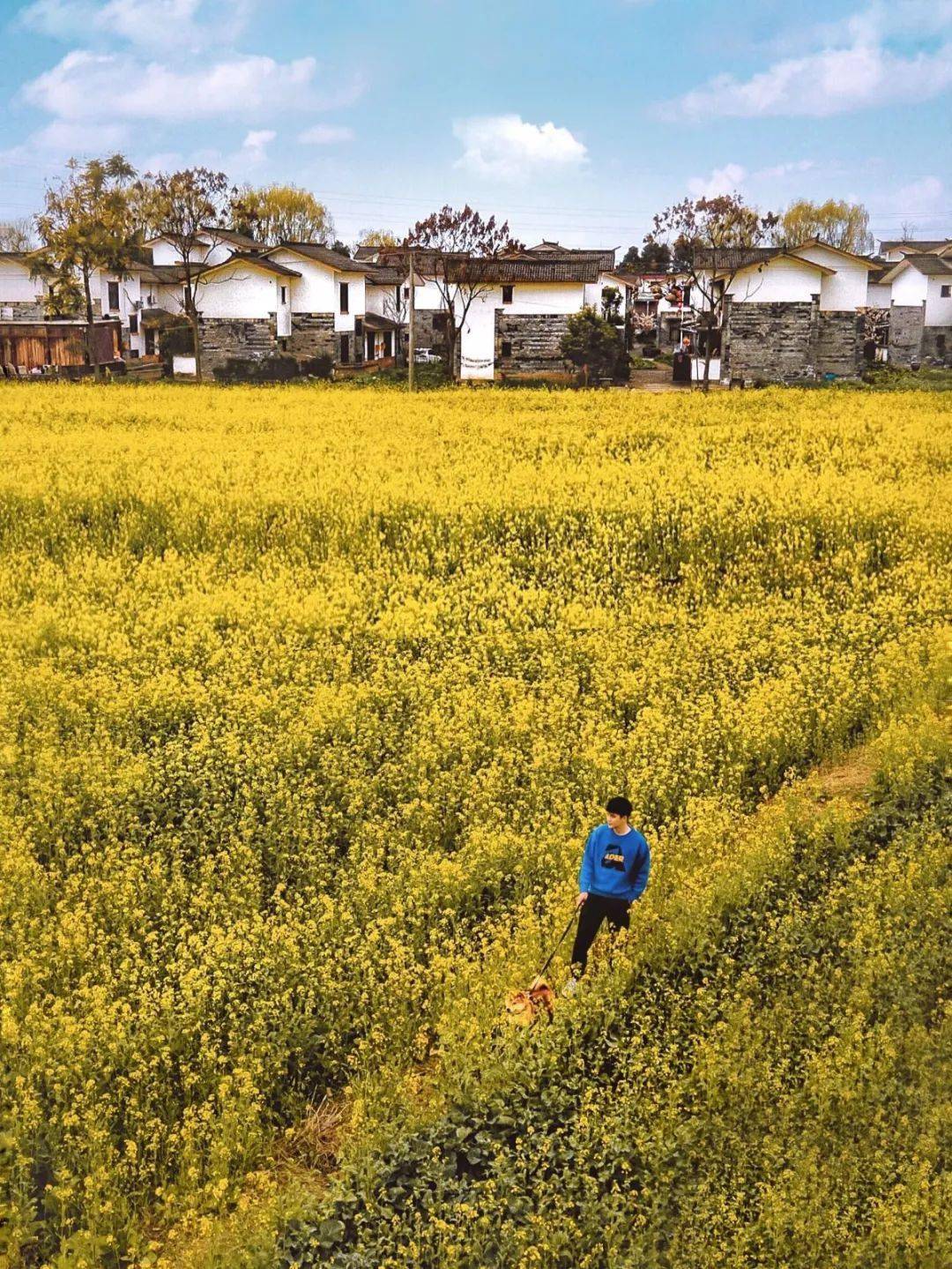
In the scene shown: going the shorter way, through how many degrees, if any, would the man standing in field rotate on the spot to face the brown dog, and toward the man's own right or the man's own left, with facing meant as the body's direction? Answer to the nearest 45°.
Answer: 0° — they already face it

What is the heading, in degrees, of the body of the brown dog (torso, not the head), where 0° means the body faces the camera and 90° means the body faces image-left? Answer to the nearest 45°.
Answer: approximately 45°

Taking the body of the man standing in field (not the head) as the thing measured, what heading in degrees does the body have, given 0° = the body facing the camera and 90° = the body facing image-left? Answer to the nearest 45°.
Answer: approximately 45°

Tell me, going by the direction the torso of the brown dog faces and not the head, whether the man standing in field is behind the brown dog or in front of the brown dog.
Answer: behind
